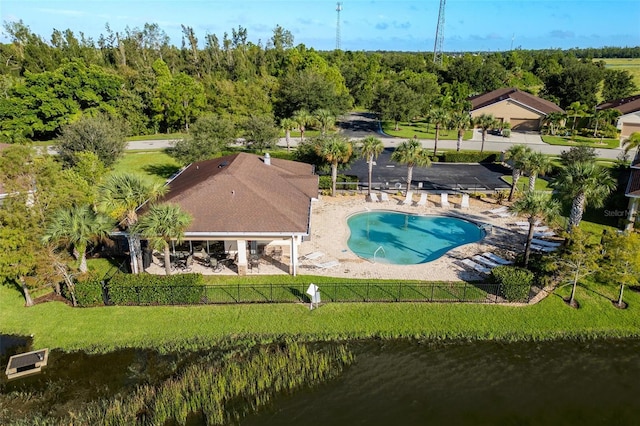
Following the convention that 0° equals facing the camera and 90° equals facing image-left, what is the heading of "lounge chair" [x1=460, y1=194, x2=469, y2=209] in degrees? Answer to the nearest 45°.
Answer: approximately 0°

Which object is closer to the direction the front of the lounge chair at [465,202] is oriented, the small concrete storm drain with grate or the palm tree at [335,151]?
the small concrete storm drain with grate

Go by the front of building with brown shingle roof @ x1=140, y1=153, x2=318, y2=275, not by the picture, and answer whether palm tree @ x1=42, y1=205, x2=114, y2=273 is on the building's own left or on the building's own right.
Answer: on the building's own right

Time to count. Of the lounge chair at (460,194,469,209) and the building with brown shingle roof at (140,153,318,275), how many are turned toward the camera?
2

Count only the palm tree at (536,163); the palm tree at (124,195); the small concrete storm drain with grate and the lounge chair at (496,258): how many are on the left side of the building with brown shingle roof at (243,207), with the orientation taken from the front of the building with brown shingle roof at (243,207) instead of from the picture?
2

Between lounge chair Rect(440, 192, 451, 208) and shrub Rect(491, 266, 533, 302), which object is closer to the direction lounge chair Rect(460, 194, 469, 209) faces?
the shrub

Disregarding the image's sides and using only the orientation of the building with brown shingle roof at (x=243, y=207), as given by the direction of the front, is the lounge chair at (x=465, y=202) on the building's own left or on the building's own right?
on the building's own left
